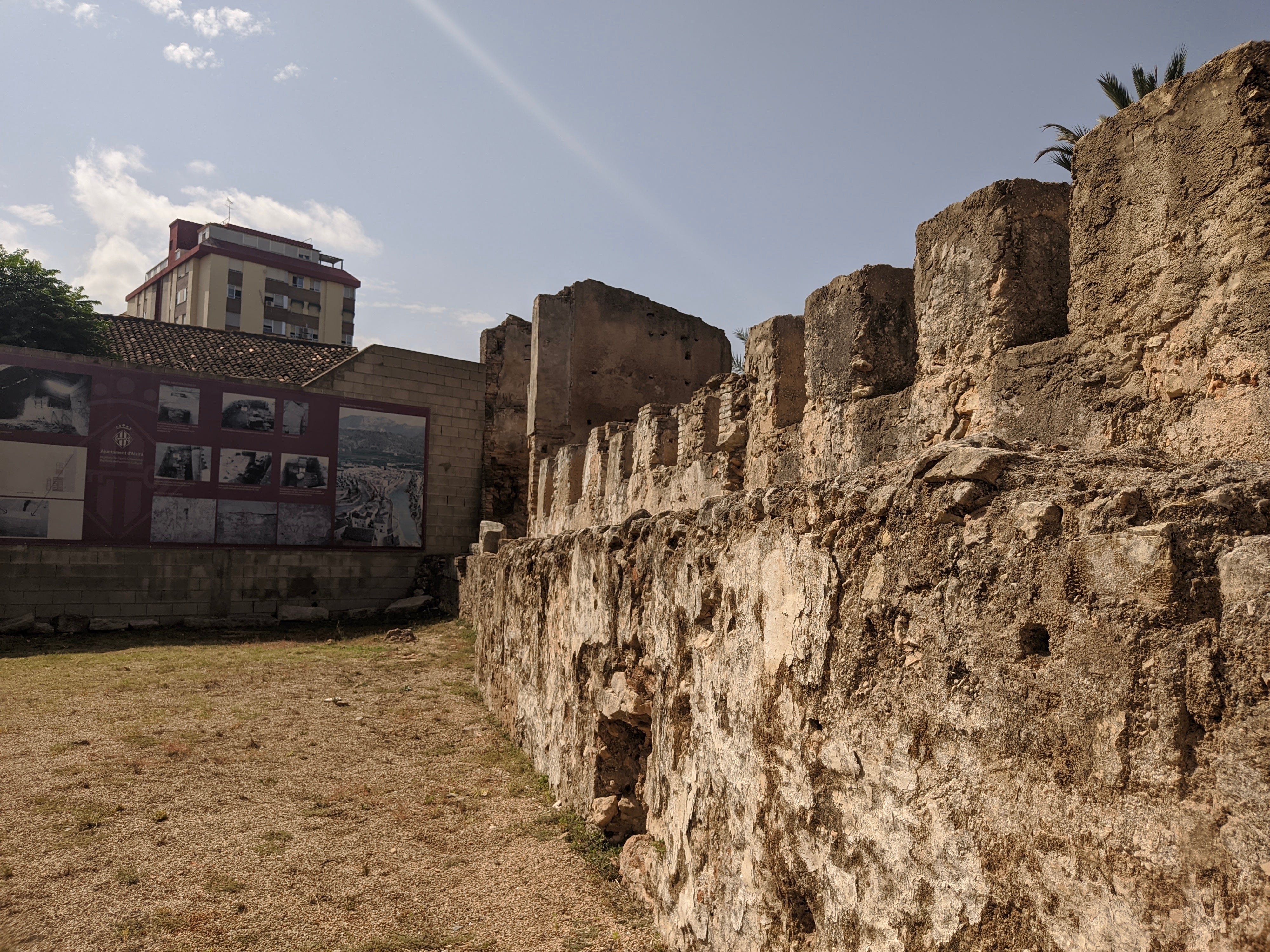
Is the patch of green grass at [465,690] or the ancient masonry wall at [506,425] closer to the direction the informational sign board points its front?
the patch of green grass

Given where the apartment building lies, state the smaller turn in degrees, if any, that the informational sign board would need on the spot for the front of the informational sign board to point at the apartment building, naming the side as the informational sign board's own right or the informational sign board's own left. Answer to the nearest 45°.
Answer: approximately 135° to the informational sign board's own left

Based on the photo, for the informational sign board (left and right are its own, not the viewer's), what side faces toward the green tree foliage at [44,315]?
back

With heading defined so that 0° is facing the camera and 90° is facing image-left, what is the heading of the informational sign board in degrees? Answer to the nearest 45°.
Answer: approximately 315°

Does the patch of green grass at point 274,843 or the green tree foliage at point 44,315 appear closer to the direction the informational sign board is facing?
the patch of green grass

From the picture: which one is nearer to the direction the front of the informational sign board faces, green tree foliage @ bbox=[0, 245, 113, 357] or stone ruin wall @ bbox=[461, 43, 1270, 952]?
the stone ruin wall
